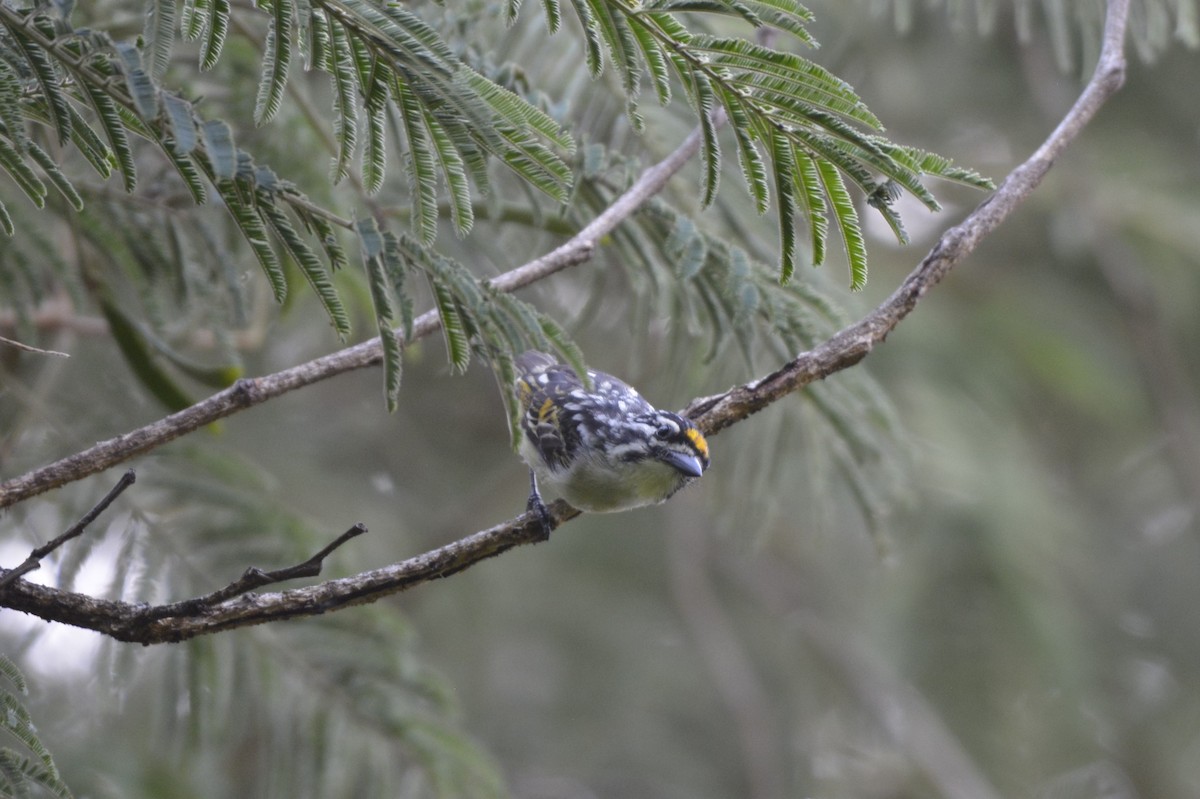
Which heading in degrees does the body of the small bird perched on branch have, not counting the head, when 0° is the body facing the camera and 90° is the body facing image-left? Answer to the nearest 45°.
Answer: approximately 315°

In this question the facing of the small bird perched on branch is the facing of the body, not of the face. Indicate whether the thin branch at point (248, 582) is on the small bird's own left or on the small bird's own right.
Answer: on the small bird's own right
